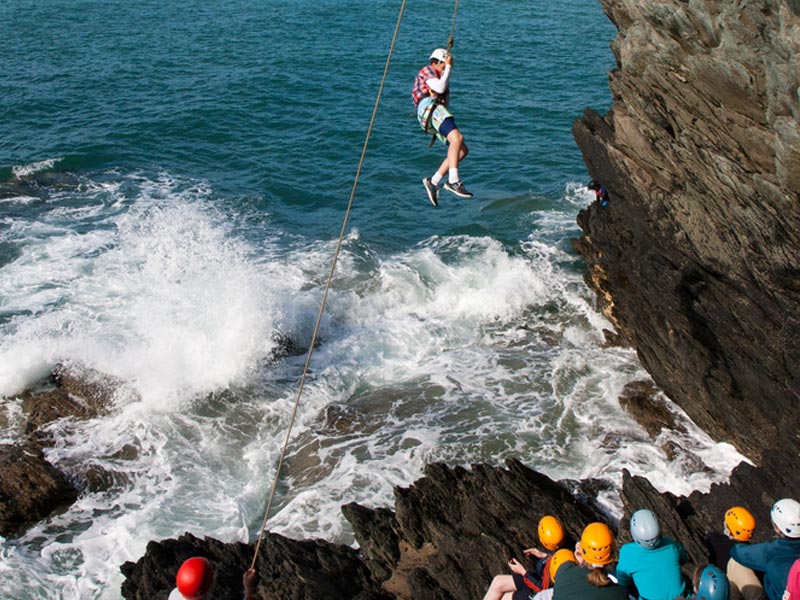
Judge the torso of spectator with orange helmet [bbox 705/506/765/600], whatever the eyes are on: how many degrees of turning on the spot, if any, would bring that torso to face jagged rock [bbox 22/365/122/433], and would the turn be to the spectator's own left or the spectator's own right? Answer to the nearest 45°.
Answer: approximately 45° to the spectator's own left

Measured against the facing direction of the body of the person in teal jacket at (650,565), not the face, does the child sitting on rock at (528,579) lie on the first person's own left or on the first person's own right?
on the first person's own left

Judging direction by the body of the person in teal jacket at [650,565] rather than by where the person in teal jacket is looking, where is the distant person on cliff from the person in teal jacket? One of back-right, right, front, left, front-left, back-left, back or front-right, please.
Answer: front

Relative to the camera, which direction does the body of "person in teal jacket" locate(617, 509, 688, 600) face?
away from the camera

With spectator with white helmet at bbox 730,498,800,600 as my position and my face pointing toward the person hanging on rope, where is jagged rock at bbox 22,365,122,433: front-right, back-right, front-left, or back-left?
front-left

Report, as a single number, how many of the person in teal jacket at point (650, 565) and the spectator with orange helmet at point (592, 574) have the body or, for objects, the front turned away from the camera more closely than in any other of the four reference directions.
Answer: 2

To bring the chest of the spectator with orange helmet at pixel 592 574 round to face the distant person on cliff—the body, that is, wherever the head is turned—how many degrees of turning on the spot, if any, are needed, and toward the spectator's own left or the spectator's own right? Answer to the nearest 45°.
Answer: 0° — they already face them

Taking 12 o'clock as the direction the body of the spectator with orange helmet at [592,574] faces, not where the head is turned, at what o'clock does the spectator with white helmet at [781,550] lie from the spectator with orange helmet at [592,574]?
the spectator with white helmet at [781,550] is roughly at 2 o'clock from the spectator with orange helmet at [592,574].

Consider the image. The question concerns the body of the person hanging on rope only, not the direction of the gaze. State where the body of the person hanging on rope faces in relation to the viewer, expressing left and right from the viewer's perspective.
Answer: facing to the right of the viewer

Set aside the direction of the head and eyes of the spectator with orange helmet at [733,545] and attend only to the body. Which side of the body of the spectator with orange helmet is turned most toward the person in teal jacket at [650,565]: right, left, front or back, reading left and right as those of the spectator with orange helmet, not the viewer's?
left

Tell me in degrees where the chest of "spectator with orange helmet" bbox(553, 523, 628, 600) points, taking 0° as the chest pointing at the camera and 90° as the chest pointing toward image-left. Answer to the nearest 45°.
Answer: approximately 180°

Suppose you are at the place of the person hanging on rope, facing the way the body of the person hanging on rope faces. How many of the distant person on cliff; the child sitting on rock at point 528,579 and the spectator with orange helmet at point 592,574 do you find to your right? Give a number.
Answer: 2

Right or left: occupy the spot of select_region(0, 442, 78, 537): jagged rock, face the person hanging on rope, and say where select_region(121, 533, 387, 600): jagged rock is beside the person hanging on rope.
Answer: right
